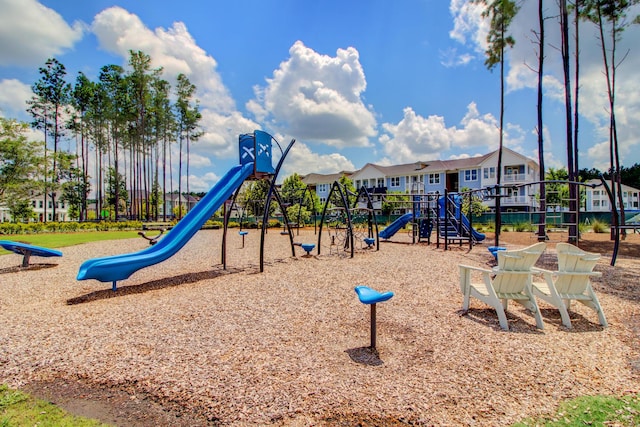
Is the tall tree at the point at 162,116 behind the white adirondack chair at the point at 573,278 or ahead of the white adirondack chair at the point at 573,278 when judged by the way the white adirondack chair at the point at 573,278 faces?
ahead

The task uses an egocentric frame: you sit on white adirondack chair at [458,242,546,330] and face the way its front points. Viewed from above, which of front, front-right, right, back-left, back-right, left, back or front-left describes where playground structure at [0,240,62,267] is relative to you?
front-left

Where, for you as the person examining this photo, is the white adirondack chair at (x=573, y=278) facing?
facing away from the viewer and to the left of the viewer

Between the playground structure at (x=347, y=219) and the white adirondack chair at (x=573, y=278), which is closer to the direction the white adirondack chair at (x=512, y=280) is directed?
the playground structure

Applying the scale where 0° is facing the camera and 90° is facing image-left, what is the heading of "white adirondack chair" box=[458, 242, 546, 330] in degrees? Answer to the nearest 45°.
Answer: approximately 135°

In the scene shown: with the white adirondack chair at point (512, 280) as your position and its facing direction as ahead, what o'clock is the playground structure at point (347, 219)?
The playground structure is roughly at 12 o'clock from the white adirondack chair.

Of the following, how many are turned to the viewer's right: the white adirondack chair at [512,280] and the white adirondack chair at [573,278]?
0

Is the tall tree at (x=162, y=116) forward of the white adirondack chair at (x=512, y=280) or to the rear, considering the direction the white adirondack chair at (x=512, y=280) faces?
forward
